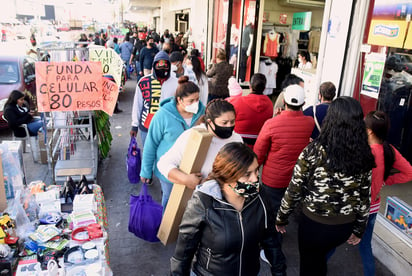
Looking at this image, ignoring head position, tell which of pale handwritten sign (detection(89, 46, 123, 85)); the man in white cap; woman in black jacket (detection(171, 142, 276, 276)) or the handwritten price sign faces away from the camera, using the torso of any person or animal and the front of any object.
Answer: the man in white cap

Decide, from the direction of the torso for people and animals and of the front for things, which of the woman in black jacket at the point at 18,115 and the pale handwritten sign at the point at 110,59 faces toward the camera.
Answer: the pale handwritten sign

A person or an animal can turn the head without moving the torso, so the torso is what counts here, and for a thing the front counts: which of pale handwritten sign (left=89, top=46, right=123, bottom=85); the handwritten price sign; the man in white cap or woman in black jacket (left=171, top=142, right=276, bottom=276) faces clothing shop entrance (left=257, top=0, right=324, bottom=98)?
the man in white cap

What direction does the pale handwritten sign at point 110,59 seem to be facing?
toward the camera

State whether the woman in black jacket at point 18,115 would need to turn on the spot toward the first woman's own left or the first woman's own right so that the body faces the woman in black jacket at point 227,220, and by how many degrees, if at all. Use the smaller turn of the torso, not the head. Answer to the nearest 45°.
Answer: approximately 90° to the first woman's own right

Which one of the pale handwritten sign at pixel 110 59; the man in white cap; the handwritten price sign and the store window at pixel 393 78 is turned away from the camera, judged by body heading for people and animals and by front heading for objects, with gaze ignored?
the man in white cap

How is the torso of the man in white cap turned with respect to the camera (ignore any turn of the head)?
away from the camera

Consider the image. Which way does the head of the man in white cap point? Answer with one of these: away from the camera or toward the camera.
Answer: away from the camera

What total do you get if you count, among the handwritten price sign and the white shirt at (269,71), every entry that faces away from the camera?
0

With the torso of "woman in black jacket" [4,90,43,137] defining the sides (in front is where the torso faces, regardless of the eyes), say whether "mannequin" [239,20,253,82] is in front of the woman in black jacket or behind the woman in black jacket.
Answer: in front

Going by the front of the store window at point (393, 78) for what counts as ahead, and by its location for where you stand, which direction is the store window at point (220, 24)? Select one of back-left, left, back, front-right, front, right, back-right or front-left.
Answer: right

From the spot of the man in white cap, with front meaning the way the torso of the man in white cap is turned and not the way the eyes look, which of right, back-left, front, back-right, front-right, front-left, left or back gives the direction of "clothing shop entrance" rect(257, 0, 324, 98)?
front

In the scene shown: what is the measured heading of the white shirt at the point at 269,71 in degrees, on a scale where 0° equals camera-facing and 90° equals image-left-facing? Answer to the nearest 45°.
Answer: approximately 45°

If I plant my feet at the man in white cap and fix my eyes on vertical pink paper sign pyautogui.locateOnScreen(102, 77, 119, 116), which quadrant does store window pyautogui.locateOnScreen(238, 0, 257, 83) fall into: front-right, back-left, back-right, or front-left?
front-right

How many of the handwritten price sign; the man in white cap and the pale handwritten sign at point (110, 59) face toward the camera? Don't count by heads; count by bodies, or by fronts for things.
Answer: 2

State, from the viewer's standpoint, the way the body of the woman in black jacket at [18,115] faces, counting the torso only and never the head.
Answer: to the viewer's right

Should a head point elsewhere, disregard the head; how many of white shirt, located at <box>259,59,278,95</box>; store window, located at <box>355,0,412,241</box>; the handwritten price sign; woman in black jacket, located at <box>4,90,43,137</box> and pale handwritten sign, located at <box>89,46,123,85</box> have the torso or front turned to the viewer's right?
1

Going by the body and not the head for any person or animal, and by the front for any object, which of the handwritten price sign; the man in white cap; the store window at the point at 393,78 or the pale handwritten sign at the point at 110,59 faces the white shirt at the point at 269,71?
the man in white cap
